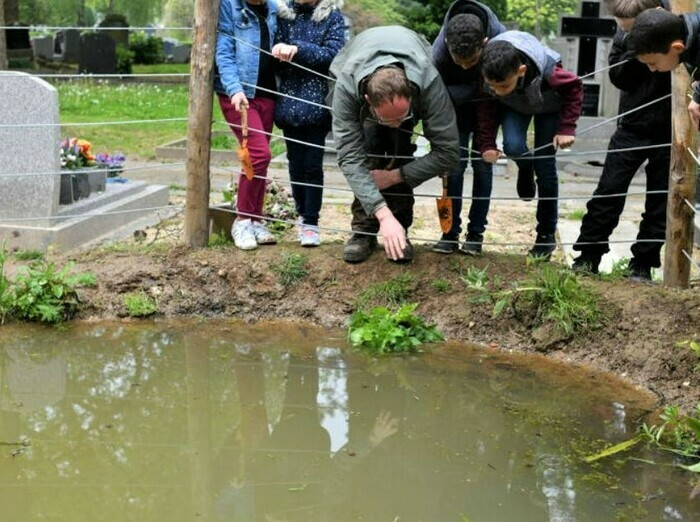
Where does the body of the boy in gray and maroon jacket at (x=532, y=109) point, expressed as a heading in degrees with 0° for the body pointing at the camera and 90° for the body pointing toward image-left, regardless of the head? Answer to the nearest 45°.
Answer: approximately 45°

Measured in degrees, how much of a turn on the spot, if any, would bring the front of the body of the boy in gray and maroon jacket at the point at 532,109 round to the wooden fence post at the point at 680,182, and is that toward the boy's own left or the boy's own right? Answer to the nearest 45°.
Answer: approximately 135° to the boy's own left

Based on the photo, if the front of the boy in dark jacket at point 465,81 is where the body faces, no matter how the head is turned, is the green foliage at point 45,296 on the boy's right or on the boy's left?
on the boy's right

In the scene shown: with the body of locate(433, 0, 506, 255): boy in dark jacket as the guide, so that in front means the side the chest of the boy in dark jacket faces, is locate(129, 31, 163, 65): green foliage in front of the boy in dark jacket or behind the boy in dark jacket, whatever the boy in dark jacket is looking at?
behind

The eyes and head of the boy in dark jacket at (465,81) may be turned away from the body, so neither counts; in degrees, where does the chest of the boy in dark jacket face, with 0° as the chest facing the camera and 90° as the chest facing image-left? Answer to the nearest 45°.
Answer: approximately 0°

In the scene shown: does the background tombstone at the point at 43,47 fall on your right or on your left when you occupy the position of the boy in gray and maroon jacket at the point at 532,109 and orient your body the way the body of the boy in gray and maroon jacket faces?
on your right

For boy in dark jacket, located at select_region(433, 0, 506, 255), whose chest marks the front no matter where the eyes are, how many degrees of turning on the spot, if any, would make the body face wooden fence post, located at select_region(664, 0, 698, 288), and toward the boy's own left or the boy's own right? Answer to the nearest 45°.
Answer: approximately 90° to the boy's own left
